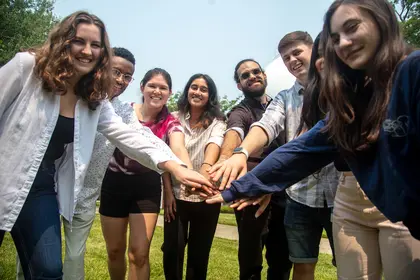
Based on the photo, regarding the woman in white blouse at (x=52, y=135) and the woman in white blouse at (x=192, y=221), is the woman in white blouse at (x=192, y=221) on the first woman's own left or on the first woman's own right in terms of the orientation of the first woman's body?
on the first woman's own left

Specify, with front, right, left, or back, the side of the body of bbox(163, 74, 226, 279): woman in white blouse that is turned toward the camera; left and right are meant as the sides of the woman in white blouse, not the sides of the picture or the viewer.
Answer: front

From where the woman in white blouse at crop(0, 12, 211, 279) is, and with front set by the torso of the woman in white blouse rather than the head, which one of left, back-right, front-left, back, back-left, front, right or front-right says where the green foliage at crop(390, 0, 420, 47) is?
left

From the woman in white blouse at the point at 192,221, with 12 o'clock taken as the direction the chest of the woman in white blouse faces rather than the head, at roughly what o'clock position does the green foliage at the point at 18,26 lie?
The green foliage is roughly at 5 o'clock from the woman in white blouse.

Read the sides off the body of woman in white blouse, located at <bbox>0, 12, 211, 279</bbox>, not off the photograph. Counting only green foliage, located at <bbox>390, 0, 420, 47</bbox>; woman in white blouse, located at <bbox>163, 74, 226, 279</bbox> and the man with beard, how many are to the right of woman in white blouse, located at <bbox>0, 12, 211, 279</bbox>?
0

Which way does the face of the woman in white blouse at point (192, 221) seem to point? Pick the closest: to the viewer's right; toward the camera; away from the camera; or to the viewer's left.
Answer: toward the camera

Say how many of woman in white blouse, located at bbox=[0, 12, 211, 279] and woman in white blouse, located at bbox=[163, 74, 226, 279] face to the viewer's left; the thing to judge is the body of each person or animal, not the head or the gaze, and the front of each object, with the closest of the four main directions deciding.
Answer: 0

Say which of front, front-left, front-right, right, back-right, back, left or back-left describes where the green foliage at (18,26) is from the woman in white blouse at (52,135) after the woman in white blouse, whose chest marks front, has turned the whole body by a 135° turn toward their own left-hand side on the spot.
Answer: front

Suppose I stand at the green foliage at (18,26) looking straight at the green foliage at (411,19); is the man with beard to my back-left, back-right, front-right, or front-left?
front-right

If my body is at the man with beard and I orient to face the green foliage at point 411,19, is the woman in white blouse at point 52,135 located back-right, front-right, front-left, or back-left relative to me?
back-left

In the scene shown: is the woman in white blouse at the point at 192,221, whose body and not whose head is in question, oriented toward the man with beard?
no

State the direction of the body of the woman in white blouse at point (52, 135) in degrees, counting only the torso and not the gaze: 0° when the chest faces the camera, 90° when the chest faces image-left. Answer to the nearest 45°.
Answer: approximately 315°

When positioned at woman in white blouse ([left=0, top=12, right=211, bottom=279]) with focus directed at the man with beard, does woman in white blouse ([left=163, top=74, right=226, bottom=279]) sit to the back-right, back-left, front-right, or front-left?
front-left

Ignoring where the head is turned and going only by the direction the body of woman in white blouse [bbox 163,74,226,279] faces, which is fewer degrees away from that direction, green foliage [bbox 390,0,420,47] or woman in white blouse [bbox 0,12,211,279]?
the woman in white blouse

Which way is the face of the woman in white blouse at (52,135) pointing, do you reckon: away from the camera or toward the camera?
toward the camera

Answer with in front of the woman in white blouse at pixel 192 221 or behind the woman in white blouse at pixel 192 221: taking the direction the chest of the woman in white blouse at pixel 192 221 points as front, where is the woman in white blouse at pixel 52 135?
in front
